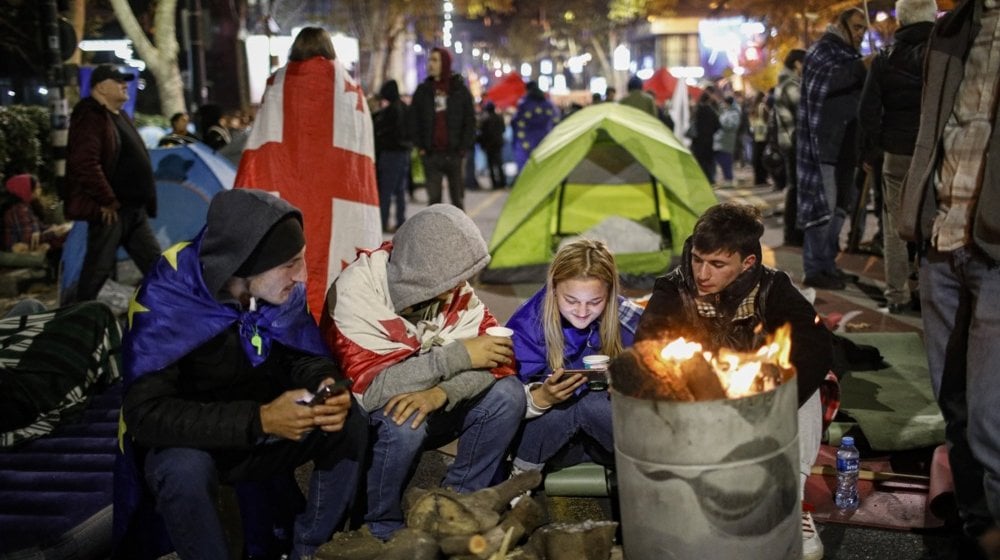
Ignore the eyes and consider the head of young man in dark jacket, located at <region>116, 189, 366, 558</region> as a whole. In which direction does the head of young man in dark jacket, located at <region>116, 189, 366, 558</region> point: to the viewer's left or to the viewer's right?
to the viewer's right

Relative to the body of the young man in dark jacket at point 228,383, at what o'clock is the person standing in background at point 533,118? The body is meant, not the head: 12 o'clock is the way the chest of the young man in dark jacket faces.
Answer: The person standing in background is roughly at 8 o'clock from the young man in dark jacket.

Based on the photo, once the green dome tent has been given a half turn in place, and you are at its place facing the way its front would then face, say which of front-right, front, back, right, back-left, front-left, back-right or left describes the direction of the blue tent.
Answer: left

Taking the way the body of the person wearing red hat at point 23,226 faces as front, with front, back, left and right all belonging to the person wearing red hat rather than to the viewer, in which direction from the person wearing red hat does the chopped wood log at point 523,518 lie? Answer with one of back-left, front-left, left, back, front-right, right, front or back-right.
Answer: right

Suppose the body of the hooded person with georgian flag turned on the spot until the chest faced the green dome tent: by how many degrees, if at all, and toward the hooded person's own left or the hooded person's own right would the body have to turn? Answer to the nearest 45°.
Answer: approximately 135° to the hooded person's own left

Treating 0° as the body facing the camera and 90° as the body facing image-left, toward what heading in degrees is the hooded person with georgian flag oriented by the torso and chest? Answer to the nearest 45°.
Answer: approximately 315°

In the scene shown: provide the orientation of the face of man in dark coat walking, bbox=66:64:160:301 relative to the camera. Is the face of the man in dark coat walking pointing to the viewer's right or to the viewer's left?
to the viewer's right

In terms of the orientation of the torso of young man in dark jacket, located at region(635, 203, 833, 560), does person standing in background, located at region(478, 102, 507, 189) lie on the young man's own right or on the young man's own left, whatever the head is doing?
on the young man's own right

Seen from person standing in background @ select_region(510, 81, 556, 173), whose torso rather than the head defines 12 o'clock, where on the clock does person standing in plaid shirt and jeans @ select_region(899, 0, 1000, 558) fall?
person standing in plaid shirt and jeans @ select_region(899, 0, 1000, 558) is roughly at 6 o'clock from person standing in background @ select_region(510, 81, 556, 173).

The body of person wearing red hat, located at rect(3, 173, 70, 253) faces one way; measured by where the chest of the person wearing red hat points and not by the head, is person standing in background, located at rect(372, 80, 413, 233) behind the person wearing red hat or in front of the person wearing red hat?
in front

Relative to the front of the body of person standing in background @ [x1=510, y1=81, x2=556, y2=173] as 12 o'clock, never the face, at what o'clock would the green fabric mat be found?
The green fabric mat is roughly at 6 o'clock from the person standing in background.

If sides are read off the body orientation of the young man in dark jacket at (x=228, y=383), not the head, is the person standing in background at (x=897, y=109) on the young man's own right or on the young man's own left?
on the young man's own left
